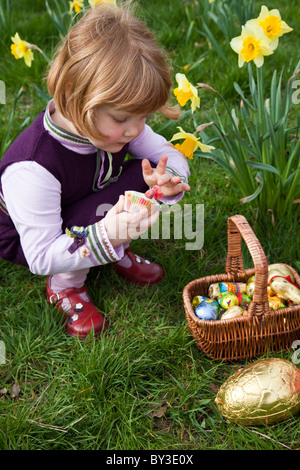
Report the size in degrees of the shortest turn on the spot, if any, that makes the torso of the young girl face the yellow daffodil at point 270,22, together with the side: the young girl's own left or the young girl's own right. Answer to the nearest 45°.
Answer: approximately 45° to the young girl's own left

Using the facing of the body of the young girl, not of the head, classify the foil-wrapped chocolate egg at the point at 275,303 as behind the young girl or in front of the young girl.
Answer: in front

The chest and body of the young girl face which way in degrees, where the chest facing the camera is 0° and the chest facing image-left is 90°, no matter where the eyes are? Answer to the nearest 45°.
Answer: approximately 315°

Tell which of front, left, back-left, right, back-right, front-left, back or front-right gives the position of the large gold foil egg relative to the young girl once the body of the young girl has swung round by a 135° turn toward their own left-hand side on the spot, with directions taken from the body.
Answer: back-right

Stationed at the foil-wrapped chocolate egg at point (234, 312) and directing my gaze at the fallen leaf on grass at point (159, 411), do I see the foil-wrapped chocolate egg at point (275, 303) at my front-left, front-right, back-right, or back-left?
back-left

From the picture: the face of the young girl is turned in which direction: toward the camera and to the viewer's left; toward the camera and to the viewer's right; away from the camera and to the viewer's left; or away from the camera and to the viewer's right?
toward the camera and to the viewer's right

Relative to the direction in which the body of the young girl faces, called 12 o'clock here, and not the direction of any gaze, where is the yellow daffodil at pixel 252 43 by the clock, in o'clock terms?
The yellow daffodil is roughly at 10 o'clock from the young girl.
